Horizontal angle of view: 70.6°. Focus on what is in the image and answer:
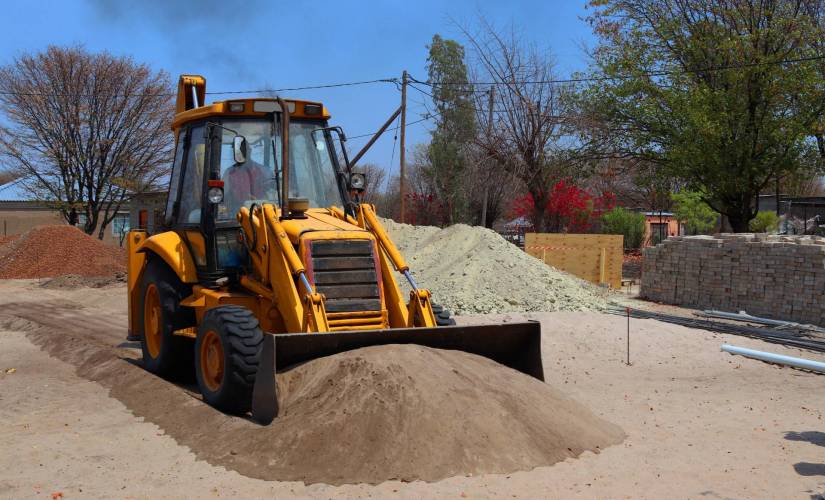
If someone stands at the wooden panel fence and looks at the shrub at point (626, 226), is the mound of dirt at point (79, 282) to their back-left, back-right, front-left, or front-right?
back-left

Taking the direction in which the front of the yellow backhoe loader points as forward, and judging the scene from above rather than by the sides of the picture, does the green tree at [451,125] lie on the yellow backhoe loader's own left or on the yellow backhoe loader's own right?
on the yellow backhoe loader's own left

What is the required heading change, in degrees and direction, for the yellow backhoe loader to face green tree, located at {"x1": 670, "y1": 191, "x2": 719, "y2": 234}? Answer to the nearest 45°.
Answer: approximately 90° to its left

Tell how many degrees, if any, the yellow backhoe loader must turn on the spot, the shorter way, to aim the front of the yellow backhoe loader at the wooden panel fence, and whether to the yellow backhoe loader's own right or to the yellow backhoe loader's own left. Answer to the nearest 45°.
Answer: approximately 90° to the yellow backhoe loader's own left

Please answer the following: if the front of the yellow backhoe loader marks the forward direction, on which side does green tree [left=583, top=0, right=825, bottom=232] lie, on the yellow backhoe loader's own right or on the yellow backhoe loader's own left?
on the yellow backhoe loader's own left

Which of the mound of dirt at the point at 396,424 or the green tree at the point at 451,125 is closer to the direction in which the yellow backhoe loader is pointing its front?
the mound of dirt

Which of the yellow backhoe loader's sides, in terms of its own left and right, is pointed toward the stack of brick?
left

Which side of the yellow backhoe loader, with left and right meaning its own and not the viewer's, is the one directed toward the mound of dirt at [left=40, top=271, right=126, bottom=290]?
back

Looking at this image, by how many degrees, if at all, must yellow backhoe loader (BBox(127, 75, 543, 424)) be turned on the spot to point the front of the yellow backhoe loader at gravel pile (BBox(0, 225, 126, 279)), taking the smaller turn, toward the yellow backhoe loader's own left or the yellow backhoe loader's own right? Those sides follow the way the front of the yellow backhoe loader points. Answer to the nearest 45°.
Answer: approximately 180°

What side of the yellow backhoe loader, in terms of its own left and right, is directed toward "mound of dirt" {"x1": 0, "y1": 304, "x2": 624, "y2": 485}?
front

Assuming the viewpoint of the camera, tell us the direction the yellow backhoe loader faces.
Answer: facing the viewer and to the right of the viewer
